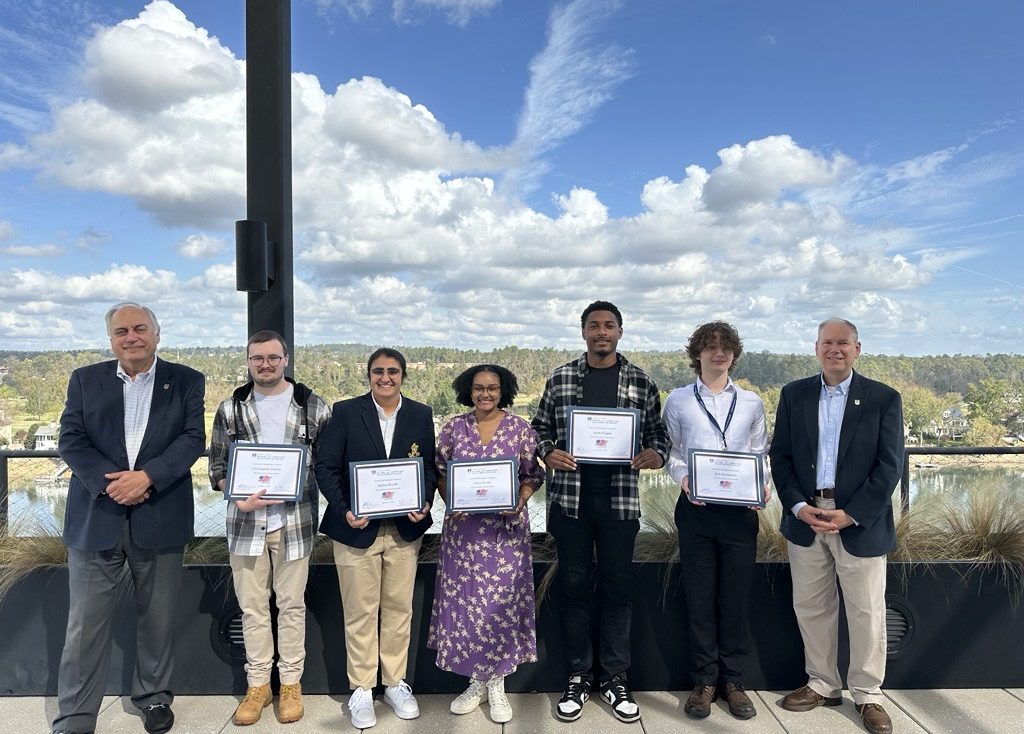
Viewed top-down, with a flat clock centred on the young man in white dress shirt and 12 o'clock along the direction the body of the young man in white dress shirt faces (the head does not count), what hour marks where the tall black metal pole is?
The tall black metal pole is roughly at 3 o'clock from the young man in white dress shirt.

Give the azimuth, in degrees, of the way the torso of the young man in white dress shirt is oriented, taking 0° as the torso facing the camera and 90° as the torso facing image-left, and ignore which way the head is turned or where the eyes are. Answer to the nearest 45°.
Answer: approximately 0°

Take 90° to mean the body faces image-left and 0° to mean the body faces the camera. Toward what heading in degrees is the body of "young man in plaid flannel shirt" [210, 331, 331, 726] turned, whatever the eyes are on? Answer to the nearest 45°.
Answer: approximately 0°

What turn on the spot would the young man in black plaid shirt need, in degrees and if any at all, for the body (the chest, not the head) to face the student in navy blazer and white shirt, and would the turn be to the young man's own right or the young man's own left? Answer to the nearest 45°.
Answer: approximately 90° to the young man's own right

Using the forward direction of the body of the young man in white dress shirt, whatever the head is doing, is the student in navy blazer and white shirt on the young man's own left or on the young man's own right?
on the young man's own right

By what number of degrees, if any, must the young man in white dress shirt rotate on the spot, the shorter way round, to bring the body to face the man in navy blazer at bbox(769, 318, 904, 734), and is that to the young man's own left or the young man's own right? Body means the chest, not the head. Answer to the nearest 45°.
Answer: approximately 90° to the young man's own left
